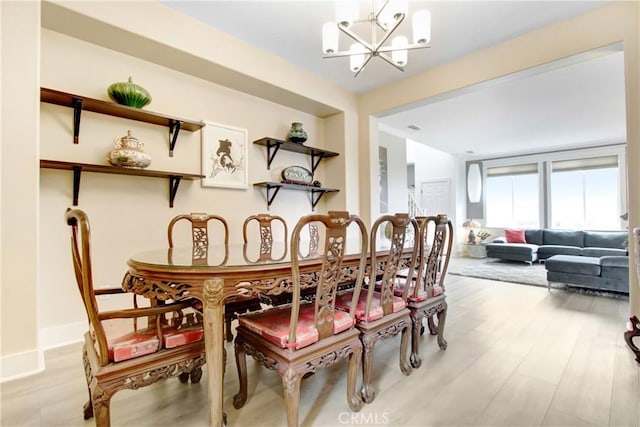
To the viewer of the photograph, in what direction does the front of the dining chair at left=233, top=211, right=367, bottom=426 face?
facing away from the viewer and to the left of the viewer

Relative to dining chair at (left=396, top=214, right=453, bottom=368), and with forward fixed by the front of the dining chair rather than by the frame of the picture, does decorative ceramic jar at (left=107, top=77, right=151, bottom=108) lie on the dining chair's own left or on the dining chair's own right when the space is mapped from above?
on the dining chair's own left

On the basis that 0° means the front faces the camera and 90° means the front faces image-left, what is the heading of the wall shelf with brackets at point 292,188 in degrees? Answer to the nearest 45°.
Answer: approximately 315°

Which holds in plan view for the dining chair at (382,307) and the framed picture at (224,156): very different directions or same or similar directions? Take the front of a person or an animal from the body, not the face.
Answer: very different directions

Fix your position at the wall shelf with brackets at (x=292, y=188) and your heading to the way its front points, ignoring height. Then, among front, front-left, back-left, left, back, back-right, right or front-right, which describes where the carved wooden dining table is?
front-right

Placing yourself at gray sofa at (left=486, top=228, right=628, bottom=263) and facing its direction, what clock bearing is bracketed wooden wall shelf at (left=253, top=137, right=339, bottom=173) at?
The bracketed wooden wall shelf is roughly at 1 o'clock from the gray sofa.

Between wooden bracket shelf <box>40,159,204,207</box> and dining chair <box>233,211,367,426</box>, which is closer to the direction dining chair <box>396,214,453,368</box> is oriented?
the wooden bracket shelf

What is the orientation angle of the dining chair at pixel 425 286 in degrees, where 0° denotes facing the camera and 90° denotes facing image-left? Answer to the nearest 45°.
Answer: approximately 135°

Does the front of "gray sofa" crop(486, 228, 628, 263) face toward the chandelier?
yes

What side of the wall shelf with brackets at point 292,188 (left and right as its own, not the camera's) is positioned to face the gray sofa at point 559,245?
left

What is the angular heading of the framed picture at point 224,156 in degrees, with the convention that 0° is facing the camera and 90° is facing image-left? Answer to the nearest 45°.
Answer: approximately 315°

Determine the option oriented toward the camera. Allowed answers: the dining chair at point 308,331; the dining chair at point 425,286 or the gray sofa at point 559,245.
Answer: the gray sofa

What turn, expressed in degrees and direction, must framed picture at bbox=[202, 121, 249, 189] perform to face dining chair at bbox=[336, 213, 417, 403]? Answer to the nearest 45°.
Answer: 0° — it already faces it

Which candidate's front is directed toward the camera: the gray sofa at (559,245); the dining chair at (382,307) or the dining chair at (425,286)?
the gray sofa
